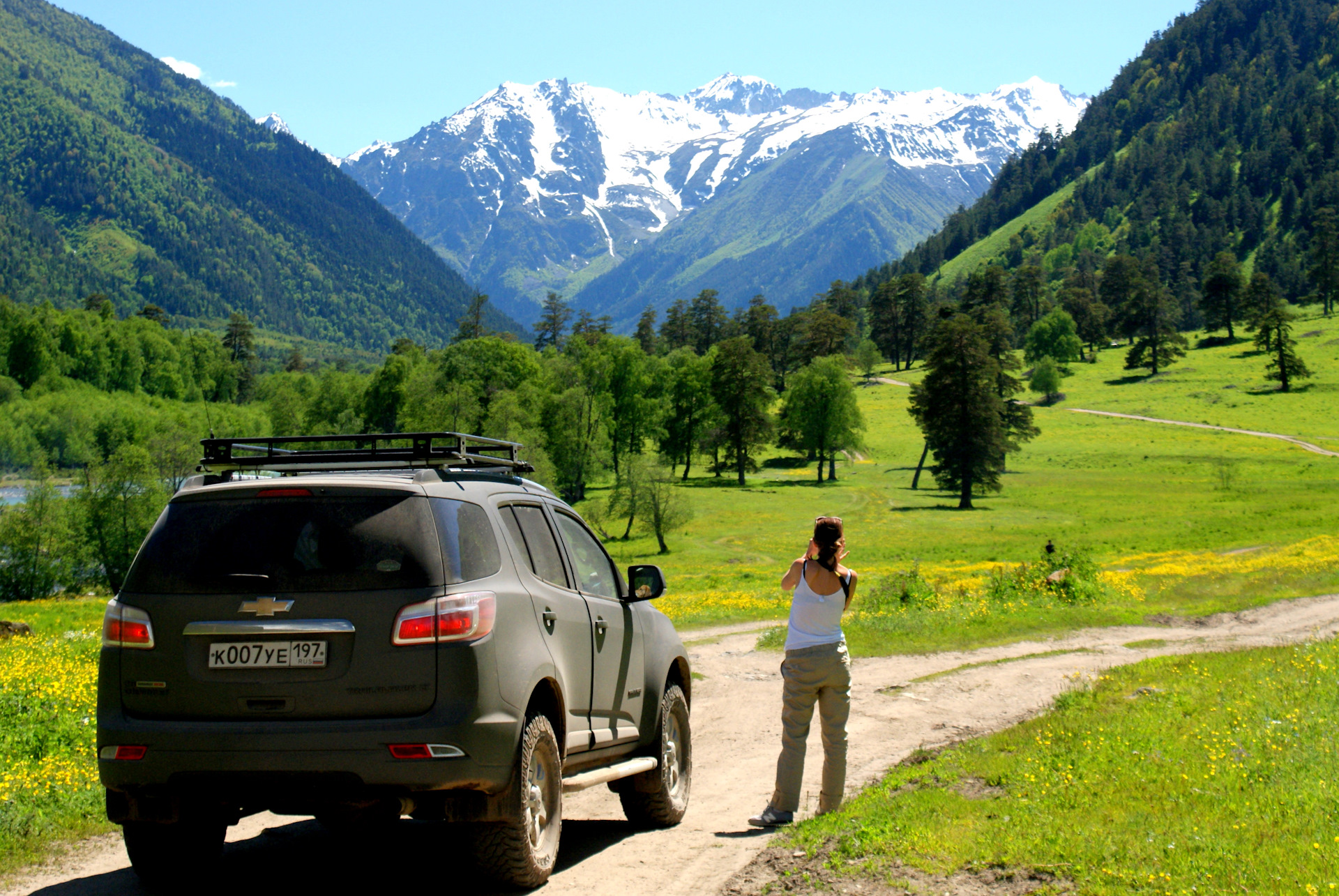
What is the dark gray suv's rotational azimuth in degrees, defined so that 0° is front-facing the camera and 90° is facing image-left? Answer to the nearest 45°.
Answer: approximately 225°

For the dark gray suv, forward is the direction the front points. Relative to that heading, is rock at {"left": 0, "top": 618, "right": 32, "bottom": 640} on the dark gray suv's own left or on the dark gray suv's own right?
on the dark gray suv's own left

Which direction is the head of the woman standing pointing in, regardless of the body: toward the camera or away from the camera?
away from the camera
